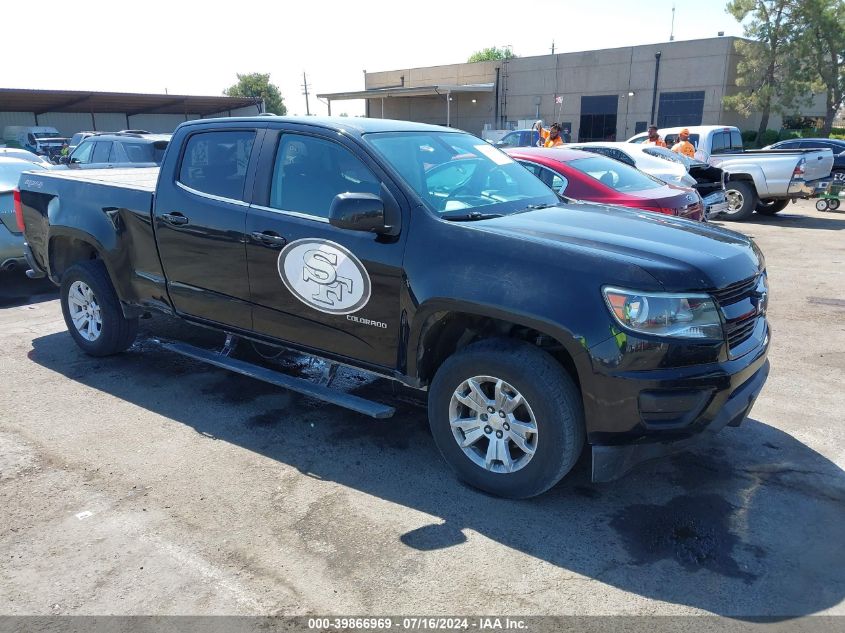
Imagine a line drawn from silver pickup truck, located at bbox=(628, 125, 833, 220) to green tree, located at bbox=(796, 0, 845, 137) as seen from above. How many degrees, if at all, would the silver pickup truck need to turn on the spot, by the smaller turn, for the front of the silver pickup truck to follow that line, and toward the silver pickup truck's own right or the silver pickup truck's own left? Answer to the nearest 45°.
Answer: approximately 45° to the silver pickup truck's own right

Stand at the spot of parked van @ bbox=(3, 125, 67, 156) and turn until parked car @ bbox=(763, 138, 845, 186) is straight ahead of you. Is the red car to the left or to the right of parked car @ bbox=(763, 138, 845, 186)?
right

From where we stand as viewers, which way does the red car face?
facing away from the viewer and to the left of the viewer

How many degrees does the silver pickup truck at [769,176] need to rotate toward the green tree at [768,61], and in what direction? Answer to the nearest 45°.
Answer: approximately 45° to its right

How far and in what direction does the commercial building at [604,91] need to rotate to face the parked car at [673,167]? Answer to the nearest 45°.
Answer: approximately 45° to its left

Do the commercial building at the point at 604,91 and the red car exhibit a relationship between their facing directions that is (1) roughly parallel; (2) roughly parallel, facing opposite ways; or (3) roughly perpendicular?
roughly perpendicular

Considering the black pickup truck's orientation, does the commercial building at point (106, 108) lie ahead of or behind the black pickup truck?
behind

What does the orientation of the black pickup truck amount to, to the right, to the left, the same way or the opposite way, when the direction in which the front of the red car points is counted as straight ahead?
the opposite way

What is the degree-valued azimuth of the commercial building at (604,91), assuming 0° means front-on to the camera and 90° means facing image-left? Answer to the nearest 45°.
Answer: approximately 45°

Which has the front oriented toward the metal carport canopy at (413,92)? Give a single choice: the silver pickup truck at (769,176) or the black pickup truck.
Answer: the silver pickup truck

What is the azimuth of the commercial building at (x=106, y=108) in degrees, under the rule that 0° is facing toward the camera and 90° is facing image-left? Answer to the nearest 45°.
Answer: approximately 315°

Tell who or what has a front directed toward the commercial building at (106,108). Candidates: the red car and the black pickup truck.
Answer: the red car
